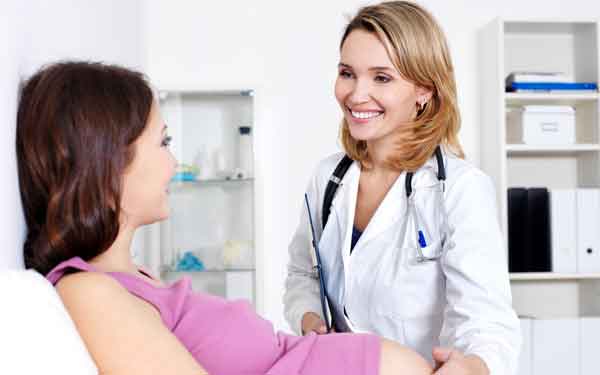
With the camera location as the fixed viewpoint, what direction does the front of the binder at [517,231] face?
facing the viewer

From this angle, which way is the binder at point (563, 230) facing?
toward the camera

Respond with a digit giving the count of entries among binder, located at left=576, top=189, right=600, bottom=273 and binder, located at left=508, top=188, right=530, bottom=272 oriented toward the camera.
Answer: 2

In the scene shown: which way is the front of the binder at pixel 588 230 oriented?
toward the camera

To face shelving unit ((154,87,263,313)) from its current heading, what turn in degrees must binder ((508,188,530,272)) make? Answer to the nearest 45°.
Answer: approximately 90° to its right

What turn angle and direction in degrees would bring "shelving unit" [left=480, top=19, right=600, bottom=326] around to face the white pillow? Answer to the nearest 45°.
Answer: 0° — it already faces it

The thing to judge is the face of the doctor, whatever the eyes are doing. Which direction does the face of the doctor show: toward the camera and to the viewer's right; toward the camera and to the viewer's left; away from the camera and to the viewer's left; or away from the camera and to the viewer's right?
toward the camera and to the viewer's left
